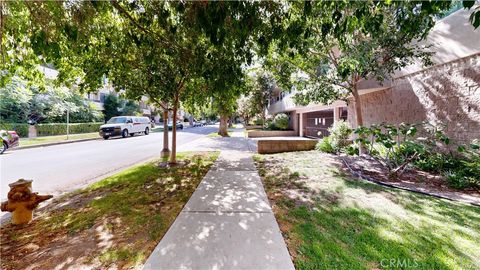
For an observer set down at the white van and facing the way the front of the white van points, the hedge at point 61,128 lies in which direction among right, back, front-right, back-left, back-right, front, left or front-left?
right

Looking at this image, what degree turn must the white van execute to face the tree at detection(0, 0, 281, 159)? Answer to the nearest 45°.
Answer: approximately 45° to its left

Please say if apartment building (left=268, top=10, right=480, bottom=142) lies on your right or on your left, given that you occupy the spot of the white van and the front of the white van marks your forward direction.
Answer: on your left

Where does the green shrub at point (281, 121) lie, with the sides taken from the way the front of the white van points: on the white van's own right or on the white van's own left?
on the white van's own left

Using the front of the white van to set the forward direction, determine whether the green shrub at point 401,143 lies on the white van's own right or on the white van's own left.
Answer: on the white van's own left

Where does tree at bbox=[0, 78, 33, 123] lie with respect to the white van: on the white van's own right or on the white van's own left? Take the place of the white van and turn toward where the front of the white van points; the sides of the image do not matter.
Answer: on the white van's own right

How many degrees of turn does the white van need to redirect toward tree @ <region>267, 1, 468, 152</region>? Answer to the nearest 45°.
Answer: approximately 45° to its left

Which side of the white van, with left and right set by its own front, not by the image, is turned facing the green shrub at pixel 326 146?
left

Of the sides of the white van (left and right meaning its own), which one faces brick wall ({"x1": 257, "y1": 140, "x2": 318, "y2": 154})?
left
